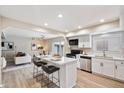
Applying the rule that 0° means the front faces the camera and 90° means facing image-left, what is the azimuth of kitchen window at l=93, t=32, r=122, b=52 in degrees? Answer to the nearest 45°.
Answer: approximately 45°

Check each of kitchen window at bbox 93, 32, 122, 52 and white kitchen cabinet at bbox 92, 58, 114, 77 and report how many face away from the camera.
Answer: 0

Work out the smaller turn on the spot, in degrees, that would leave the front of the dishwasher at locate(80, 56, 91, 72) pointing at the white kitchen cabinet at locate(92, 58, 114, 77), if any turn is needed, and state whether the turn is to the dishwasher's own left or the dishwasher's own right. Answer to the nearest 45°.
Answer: approximately 90° to the dishwasher's own left

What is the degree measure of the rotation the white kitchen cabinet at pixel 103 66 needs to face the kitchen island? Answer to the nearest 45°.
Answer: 0° — it already faces it

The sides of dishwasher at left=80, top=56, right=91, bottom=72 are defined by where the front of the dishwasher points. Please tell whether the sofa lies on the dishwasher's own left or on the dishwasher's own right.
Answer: on the dishwasher's own right

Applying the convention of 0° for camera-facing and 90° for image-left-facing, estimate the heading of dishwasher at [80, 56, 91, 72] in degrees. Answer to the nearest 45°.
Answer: approximately 45°

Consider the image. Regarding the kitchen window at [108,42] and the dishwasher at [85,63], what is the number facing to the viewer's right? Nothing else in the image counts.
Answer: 0

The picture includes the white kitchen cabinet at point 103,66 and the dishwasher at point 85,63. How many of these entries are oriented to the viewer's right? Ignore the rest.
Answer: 0

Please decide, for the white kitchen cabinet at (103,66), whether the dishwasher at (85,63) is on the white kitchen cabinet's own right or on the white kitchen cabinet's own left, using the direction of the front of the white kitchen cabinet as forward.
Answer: on the white kitchen cabinet's own right
